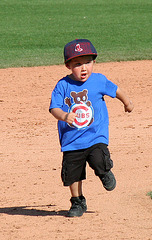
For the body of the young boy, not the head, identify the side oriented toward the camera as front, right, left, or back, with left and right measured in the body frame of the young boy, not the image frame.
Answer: front
